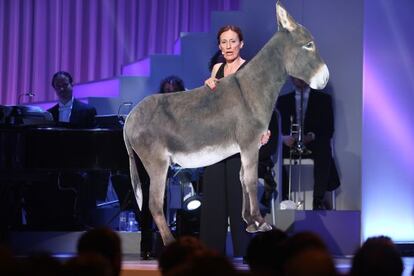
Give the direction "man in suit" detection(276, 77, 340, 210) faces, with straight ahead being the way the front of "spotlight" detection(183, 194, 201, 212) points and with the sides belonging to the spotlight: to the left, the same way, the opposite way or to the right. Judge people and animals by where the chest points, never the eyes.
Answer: the same way

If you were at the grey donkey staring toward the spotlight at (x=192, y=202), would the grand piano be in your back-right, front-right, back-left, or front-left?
front-left

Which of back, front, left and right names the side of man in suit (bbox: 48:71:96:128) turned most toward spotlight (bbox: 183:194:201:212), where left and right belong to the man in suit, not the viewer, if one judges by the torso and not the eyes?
left

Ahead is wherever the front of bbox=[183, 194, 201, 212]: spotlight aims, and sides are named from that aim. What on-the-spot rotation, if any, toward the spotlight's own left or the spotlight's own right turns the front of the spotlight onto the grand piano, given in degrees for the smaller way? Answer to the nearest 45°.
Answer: approximately 135° to the spotlight's own right

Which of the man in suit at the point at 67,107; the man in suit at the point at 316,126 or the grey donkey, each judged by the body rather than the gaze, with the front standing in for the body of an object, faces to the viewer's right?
the grey donkey

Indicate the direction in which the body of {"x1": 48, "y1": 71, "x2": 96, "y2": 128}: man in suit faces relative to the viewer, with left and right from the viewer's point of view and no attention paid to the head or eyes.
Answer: facing the viewer and to the left of the viewer

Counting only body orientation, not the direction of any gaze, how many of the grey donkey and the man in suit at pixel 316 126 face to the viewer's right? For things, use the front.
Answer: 1

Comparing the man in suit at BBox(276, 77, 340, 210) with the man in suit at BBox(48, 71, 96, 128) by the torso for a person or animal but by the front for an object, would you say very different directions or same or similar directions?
same or similar directions

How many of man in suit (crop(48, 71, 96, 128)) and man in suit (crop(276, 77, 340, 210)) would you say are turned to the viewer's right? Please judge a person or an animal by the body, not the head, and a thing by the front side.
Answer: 0

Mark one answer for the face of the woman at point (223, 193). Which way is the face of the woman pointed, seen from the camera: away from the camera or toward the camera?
toward the camera

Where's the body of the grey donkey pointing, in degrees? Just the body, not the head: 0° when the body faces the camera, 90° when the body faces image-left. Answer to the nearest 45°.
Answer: approximately 270°

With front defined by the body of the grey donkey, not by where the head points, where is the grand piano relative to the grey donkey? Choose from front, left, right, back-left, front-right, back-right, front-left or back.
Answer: back-left

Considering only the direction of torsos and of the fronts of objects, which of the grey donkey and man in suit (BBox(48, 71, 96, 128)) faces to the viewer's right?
the grey donkey

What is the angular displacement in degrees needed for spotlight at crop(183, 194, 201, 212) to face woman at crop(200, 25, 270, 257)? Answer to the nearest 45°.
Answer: approximately 45° to its right

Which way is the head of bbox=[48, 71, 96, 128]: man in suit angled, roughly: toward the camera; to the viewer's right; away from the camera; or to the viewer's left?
toward the camera
